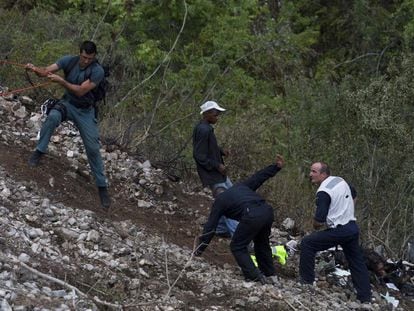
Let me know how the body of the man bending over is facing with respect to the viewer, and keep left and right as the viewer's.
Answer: facing away from the viewer and to the left of the viewer

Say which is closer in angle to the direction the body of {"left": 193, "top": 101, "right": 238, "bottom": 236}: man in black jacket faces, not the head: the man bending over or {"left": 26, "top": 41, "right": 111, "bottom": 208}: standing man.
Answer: the man bending over

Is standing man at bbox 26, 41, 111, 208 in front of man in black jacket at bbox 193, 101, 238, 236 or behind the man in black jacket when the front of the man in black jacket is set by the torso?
behind

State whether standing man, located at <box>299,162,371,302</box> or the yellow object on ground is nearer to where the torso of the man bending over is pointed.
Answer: the yellow object on ground

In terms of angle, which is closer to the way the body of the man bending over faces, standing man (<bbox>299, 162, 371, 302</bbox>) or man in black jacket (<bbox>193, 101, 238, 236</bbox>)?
the man in black jacket

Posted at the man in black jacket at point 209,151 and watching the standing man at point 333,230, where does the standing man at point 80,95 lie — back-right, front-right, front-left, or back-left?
back-right

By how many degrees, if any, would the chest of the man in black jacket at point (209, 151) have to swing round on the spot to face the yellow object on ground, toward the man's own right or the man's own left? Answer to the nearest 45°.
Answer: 0° — they already face it

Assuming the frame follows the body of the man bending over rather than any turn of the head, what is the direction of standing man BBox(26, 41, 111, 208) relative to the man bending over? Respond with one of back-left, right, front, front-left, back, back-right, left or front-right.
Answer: front-left

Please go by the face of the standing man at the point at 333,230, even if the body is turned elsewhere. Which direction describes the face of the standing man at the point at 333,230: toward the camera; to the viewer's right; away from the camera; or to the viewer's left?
to the viewer's left
